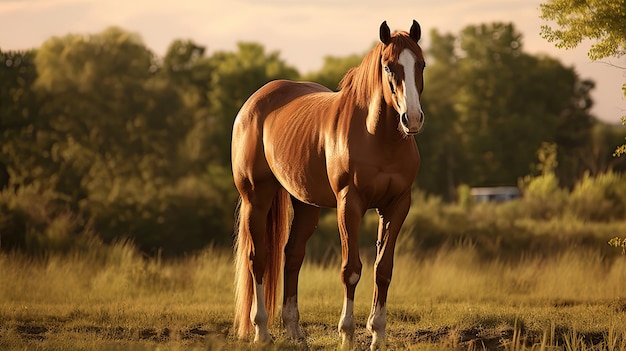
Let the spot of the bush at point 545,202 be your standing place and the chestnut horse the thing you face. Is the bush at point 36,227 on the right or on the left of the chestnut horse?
right

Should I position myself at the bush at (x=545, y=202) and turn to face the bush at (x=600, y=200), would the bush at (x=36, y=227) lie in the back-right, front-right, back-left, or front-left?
back-right

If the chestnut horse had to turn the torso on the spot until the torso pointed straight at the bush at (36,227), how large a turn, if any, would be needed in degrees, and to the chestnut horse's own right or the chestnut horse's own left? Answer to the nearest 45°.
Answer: approximately 180°

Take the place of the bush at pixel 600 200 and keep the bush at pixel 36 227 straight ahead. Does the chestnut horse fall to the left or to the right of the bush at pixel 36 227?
left

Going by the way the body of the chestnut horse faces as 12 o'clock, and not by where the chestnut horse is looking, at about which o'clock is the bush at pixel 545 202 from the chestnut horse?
The bush is roughly at 8 o'clock from the chestnut horse.

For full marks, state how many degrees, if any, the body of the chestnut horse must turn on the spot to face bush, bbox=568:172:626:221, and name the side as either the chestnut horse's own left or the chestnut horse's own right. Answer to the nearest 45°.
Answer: approximately 90° to the chestnut horse's own left

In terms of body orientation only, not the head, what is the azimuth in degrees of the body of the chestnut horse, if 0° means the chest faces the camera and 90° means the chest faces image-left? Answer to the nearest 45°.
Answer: approximately 315°
